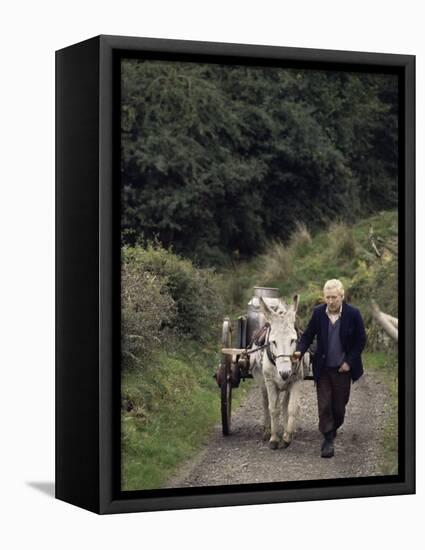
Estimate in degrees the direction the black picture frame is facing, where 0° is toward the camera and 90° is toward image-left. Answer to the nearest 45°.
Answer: approximately 315°
